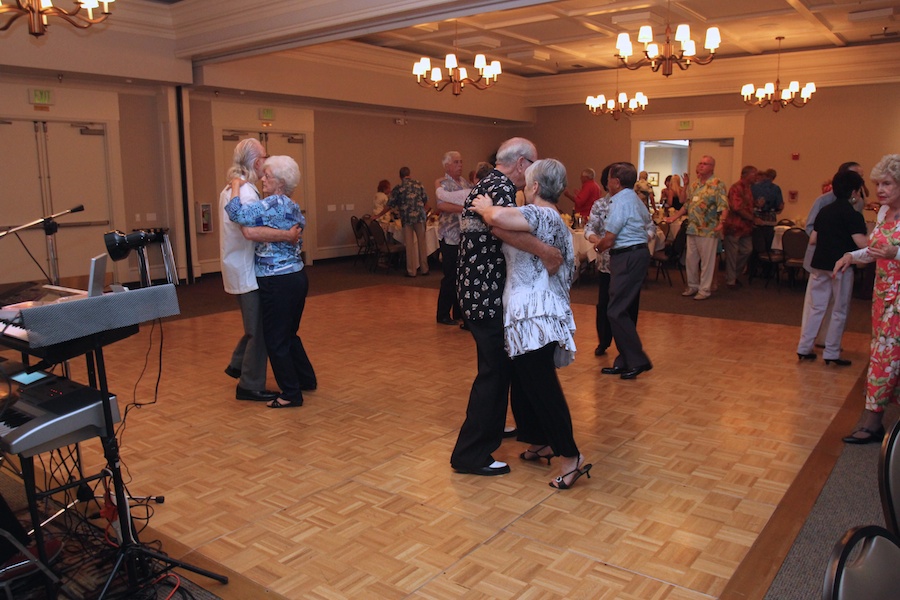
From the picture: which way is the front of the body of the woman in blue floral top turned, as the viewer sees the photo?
to the viewer's left

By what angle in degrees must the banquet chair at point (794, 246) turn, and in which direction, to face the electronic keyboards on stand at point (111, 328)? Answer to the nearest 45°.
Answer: approximately 180°

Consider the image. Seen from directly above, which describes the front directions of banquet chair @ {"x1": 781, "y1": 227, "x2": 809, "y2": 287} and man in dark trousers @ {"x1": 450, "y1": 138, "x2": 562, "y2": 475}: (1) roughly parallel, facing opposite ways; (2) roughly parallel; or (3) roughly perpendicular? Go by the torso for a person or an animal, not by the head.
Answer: roughly perpendicular

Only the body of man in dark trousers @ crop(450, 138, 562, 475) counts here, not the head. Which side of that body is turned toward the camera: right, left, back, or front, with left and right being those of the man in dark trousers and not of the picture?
right

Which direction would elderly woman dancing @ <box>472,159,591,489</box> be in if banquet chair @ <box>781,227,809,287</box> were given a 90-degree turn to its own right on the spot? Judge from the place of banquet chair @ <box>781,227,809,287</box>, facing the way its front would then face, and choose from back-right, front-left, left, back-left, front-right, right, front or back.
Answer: right

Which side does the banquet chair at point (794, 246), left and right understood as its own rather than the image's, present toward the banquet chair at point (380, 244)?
left

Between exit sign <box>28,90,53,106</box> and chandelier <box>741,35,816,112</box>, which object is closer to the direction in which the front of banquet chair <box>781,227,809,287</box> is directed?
the chandelier

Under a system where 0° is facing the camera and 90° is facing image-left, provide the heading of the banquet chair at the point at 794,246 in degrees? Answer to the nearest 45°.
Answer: approximately 180°

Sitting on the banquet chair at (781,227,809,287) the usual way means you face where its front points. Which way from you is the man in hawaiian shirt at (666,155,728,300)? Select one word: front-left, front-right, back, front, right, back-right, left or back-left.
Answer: back-left

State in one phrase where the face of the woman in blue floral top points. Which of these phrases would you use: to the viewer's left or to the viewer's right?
to the viewer's left

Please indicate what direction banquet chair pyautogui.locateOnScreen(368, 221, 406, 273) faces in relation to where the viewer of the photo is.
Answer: facing away from the viewer and to the right of the viewer
